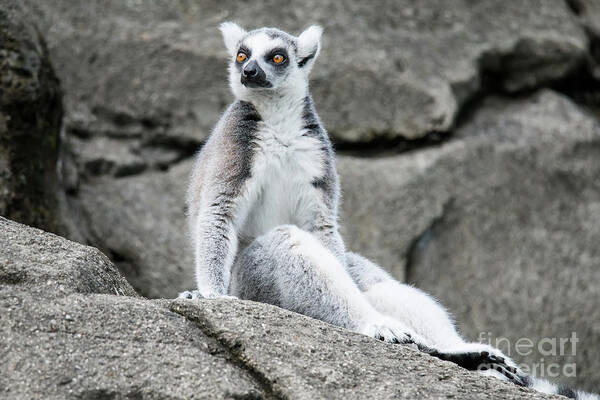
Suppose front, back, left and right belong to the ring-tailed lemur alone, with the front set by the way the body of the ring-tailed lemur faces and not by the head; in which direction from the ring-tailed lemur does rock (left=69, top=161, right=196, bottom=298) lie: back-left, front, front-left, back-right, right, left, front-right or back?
back

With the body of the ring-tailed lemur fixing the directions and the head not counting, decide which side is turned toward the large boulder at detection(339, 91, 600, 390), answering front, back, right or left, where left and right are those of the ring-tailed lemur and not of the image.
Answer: left

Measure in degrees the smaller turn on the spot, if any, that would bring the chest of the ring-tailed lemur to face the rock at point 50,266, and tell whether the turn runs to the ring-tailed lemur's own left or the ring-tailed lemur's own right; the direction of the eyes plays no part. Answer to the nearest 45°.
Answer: approximately 90° to the ring-tailed lemur's own right

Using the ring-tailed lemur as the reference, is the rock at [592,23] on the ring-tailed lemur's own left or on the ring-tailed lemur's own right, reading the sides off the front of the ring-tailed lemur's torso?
on the ring-tailed lemur's own left

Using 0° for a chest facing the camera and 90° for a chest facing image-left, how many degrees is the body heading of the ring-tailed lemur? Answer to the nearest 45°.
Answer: approximately 315°

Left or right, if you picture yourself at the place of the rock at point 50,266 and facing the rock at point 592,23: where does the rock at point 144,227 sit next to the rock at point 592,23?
left

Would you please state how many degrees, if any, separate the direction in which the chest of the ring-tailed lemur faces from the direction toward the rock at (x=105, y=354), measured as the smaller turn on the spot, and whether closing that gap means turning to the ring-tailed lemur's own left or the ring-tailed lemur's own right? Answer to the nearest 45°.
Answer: approximately 45° to the ring-tailed lemur's own right
